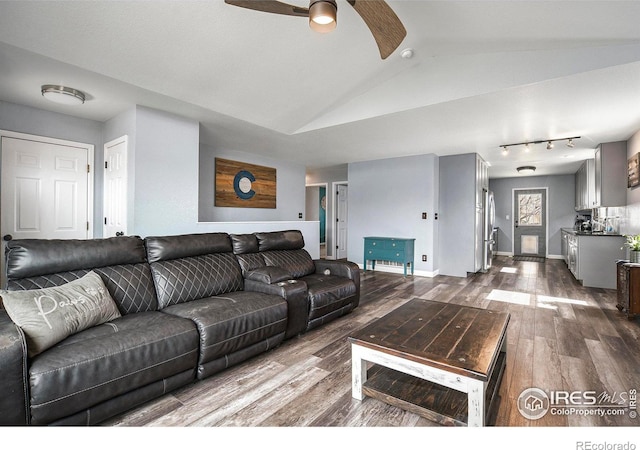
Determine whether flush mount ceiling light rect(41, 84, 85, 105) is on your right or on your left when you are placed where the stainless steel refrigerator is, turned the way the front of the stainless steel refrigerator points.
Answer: on your right

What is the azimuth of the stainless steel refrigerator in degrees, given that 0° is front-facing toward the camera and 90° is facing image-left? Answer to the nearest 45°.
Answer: approximately 270°

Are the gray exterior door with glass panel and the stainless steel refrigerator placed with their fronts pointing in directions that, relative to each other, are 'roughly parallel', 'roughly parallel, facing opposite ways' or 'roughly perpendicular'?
roughly perpendicular

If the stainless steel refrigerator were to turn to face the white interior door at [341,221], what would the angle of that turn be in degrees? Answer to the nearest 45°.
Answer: approximately 180°
